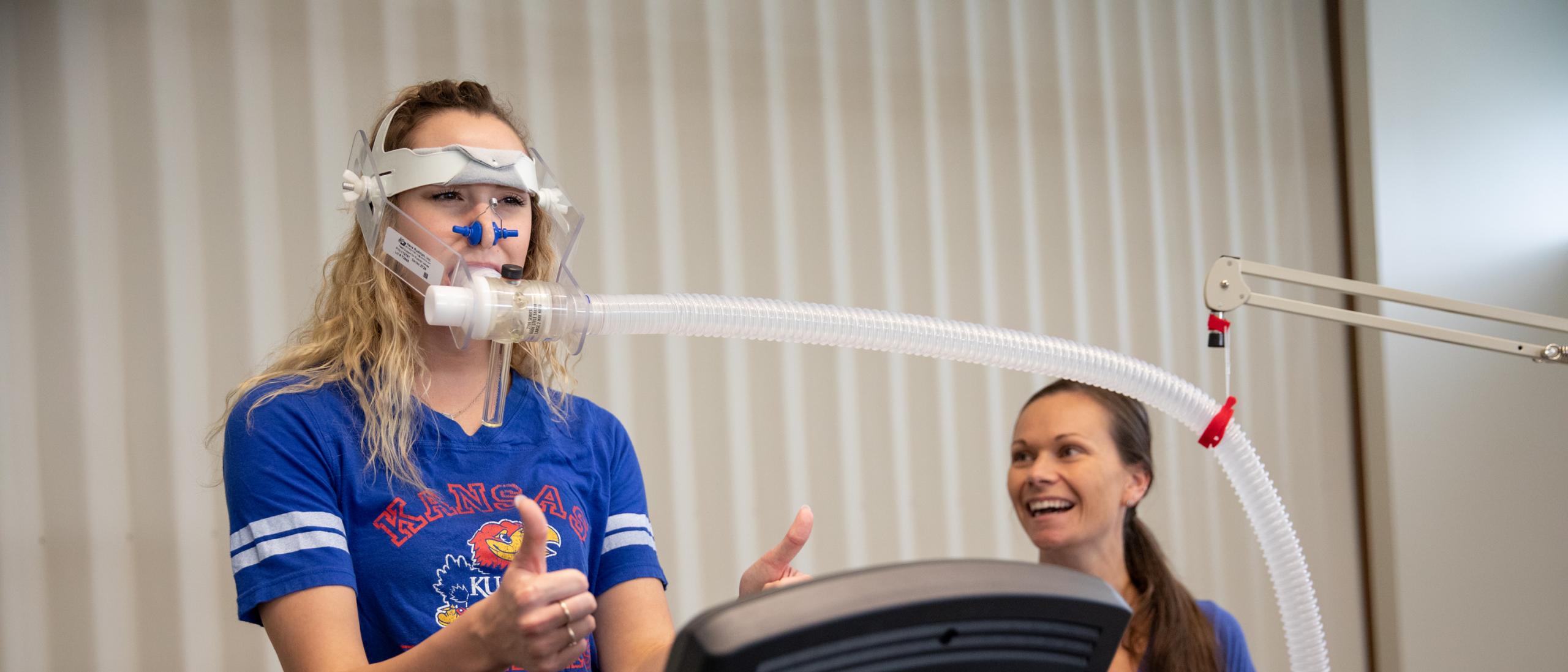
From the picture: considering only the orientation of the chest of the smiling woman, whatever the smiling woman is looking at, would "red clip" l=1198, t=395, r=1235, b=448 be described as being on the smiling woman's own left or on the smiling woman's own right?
on the smiling woman's own left

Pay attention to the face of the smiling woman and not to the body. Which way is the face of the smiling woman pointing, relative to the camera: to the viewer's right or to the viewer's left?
to the viewer's left

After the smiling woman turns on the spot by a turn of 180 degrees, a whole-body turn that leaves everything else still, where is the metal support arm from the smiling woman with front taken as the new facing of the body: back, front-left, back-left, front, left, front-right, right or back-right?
right

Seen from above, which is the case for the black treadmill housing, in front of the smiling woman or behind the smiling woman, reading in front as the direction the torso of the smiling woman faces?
in front

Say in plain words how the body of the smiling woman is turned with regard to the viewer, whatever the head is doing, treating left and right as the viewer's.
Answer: facing the viewer and to the left of the viewer
